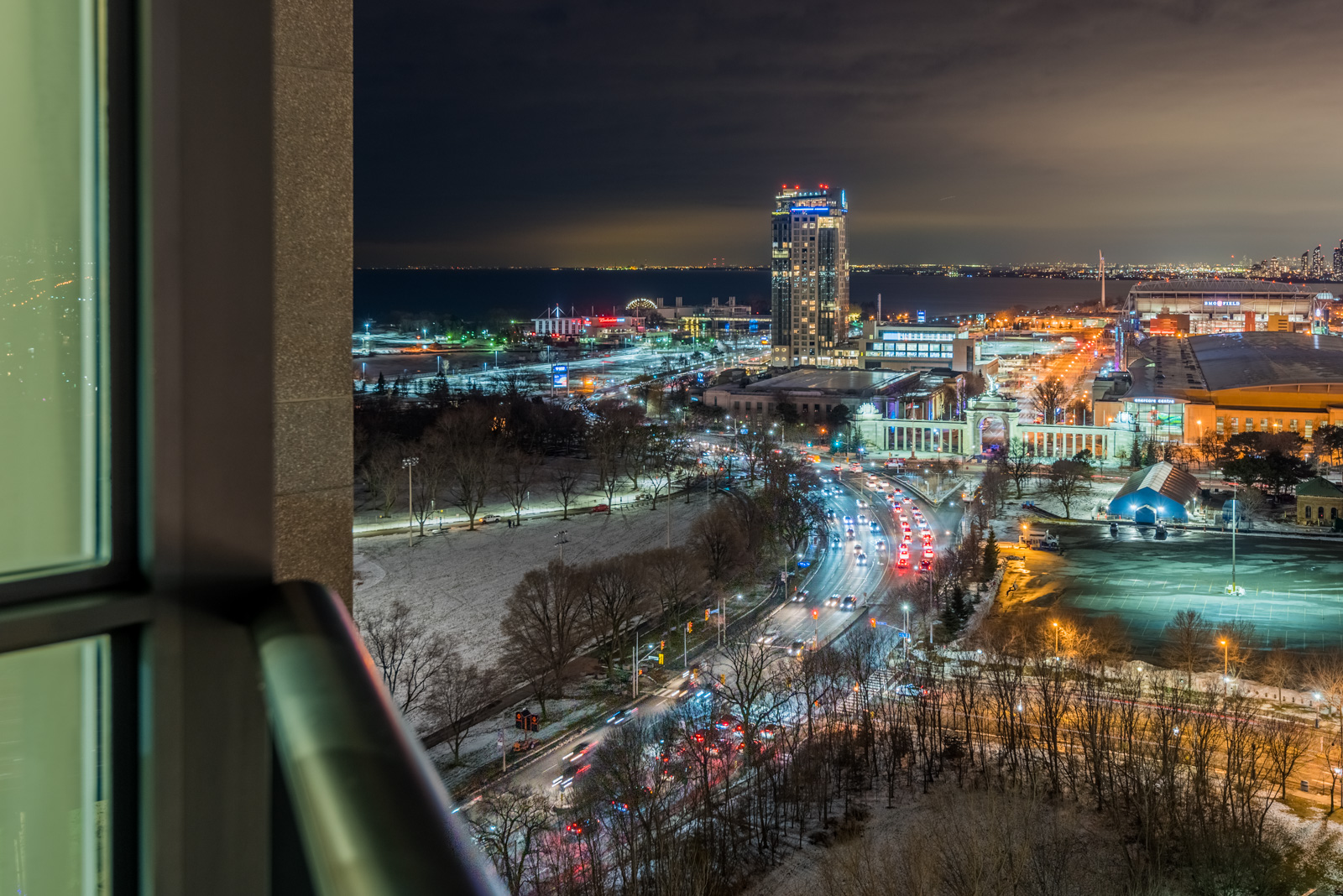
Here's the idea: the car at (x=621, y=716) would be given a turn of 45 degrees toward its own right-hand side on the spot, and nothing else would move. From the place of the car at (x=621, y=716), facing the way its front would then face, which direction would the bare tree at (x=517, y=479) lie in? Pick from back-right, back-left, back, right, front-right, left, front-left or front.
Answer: right

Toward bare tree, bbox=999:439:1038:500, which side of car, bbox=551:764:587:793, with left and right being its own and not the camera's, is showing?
back

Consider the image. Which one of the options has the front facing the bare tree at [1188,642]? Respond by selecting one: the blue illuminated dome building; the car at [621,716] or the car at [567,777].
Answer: the blue illuminated dome building

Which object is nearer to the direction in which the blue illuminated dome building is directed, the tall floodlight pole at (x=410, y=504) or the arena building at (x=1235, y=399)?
the tall floodlight pole

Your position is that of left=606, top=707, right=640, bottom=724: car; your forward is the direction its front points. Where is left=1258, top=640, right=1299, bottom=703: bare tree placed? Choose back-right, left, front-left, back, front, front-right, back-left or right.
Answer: back-left

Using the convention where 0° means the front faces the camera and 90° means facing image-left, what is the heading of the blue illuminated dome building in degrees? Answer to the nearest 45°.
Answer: approximately 0°

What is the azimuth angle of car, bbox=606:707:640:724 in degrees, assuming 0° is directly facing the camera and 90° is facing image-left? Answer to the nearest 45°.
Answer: approximately 45°

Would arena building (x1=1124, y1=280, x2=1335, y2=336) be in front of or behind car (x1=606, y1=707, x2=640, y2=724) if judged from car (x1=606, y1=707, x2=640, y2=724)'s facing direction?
behind

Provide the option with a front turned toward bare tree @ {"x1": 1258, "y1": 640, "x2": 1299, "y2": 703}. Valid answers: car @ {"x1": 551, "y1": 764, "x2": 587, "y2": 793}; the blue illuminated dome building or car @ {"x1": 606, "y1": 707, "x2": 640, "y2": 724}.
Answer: the blue illuminated dome building

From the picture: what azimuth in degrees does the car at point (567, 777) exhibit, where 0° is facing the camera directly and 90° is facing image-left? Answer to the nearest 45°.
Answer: approximately 45°
